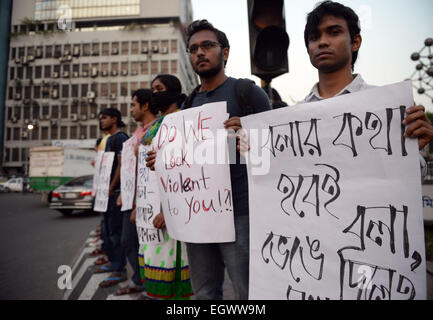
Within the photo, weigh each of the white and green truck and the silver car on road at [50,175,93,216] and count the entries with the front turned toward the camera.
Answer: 0

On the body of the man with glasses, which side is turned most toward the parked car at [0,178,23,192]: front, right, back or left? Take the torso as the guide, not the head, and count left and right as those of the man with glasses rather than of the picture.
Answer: right

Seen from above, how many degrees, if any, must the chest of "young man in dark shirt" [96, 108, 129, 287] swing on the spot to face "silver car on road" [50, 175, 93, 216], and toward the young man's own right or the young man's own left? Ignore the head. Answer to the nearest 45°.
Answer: approximately 90° to the young man's own right

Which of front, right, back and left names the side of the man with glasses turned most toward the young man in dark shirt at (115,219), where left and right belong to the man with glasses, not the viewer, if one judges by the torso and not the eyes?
right

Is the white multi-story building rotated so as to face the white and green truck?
yes

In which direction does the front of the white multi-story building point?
toward the camera

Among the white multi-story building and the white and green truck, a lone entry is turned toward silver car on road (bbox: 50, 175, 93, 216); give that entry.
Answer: the white multi-story building

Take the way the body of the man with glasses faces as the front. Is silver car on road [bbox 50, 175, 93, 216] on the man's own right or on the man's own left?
on the man's own right
